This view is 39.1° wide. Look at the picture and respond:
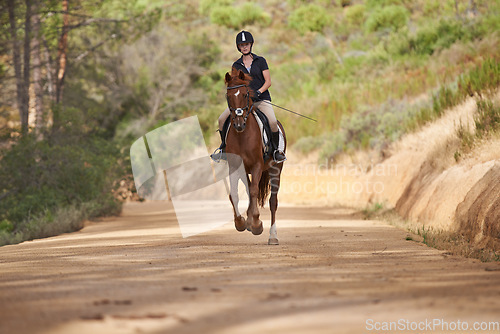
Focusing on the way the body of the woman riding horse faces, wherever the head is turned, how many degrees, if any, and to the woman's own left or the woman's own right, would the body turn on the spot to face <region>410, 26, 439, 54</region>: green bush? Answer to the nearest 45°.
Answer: approximately 180°

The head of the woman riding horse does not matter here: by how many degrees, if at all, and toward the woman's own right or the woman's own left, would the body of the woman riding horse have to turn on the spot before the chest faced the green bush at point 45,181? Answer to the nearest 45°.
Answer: approximately 135° to the woman's own right

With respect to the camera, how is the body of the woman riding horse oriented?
toward the camera

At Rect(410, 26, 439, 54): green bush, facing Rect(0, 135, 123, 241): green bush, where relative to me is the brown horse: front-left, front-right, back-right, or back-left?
front-left

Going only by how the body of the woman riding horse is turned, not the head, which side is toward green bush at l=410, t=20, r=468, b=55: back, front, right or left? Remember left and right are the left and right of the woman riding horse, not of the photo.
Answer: back

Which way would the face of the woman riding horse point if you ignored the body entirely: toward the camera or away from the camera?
toward the camera

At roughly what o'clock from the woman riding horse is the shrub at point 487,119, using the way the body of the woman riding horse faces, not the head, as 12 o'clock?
The shrub is roughly at 8 o'clock from the woman riding horse.

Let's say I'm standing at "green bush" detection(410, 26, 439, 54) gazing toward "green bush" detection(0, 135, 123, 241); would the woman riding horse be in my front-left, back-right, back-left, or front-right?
front-left
